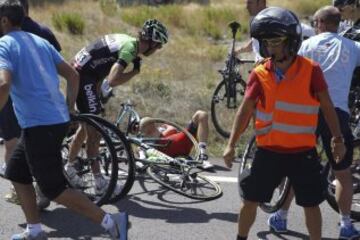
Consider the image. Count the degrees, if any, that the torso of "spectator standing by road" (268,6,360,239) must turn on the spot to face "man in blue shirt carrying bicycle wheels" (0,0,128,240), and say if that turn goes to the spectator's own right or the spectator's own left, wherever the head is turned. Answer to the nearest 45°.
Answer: approximately 135° to the spectator's own left

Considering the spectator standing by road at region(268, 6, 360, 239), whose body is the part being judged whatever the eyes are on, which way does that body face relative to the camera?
away from the camera

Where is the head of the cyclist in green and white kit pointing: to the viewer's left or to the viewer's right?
to the viewer's right

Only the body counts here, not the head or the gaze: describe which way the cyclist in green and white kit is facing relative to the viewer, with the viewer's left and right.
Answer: facing to the right of the viewer

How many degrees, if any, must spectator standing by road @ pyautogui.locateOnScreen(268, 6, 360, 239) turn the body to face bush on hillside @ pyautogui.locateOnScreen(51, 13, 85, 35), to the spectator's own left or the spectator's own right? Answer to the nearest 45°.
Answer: approximately 45° to the spectator's own left

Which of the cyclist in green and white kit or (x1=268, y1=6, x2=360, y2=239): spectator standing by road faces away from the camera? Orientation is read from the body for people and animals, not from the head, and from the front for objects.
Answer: the spectator standing by road

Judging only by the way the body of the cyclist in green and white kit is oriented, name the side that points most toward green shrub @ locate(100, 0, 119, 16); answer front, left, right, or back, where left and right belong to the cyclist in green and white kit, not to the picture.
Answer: left

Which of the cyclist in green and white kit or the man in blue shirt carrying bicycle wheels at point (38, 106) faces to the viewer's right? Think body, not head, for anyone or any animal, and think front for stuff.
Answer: the cyclist in green and white kit
